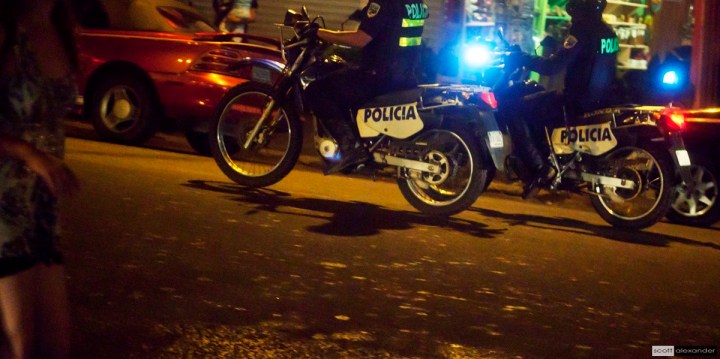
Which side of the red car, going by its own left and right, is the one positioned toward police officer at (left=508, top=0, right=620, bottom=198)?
back

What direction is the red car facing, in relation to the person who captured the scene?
facing away from the viewer and to the left of the viewer

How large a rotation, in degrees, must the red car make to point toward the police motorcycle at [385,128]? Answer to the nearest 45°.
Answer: approximately 180°

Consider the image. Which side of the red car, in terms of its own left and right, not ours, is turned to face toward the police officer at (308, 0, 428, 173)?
back

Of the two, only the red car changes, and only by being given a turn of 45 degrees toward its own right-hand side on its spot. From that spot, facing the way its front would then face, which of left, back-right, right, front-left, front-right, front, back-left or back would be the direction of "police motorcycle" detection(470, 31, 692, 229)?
back-right

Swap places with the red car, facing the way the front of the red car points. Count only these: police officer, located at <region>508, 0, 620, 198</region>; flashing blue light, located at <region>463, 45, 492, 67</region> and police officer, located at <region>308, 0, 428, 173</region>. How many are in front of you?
0
